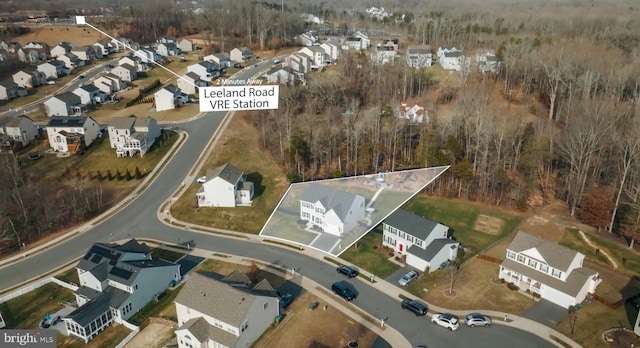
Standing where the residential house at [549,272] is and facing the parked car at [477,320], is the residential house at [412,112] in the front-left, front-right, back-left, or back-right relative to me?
back-right

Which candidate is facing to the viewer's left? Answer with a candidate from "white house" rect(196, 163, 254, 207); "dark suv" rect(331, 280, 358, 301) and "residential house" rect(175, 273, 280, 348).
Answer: the white house

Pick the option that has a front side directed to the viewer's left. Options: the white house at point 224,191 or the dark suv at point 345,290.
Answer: the white house

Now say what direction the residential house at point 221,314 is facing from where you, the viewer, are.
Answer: facing away from the viewer and to the right of the viewer

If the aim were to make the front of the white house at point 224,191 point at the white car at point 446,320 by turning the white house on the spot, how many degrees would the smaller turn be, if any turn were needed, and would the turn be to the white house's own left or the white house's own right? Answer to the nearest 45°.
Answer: approximately 135° to the white house's own left

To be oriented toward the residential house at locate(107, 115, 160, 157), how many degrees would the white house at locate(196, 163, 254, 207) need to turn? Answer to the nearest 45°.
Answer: approximately 45° to its right

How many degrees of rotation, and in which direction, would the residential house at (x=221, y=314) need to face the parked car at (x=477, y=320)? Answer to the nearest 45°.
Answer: approximately 45° to its right

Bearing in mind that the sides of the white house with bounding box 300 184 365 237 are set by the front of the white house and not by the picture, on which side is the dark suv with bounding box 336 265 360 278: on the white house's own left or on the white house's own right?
on the white house's own left

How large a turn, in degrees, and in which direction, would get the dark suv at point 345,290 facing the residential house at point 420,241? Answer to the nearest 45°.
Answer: approximately 90° to its left

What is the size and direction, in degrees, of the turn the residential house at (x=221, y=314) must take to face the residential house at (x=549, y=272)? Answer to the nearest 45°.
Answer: approximately 45° to its right
